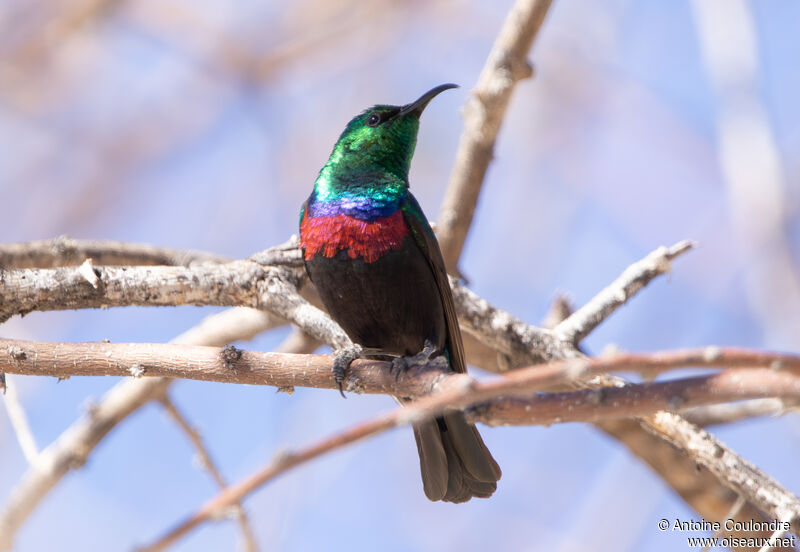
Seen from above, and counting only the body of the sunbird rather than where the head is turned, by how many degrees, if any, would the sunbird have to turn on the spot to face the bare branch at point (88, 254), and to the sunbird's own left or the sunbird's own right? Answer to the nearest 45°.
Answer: approximately 45° to the sunbird's own right

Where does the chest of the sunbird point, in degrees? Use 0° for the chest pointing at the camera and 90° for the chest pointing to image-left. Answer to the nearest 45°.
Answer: approximately 45°

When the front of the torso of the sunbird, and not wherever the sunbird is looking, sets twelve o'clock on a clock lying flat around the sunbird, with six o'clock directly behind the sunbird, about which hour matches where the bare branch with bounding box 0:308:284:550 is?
The bare branch is roughly at 2 o'clock from the sunbird.

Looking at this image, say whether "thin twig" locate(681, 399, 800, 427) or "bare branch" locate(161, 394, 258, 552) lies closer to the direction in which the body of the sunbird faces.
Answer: the bare branch
